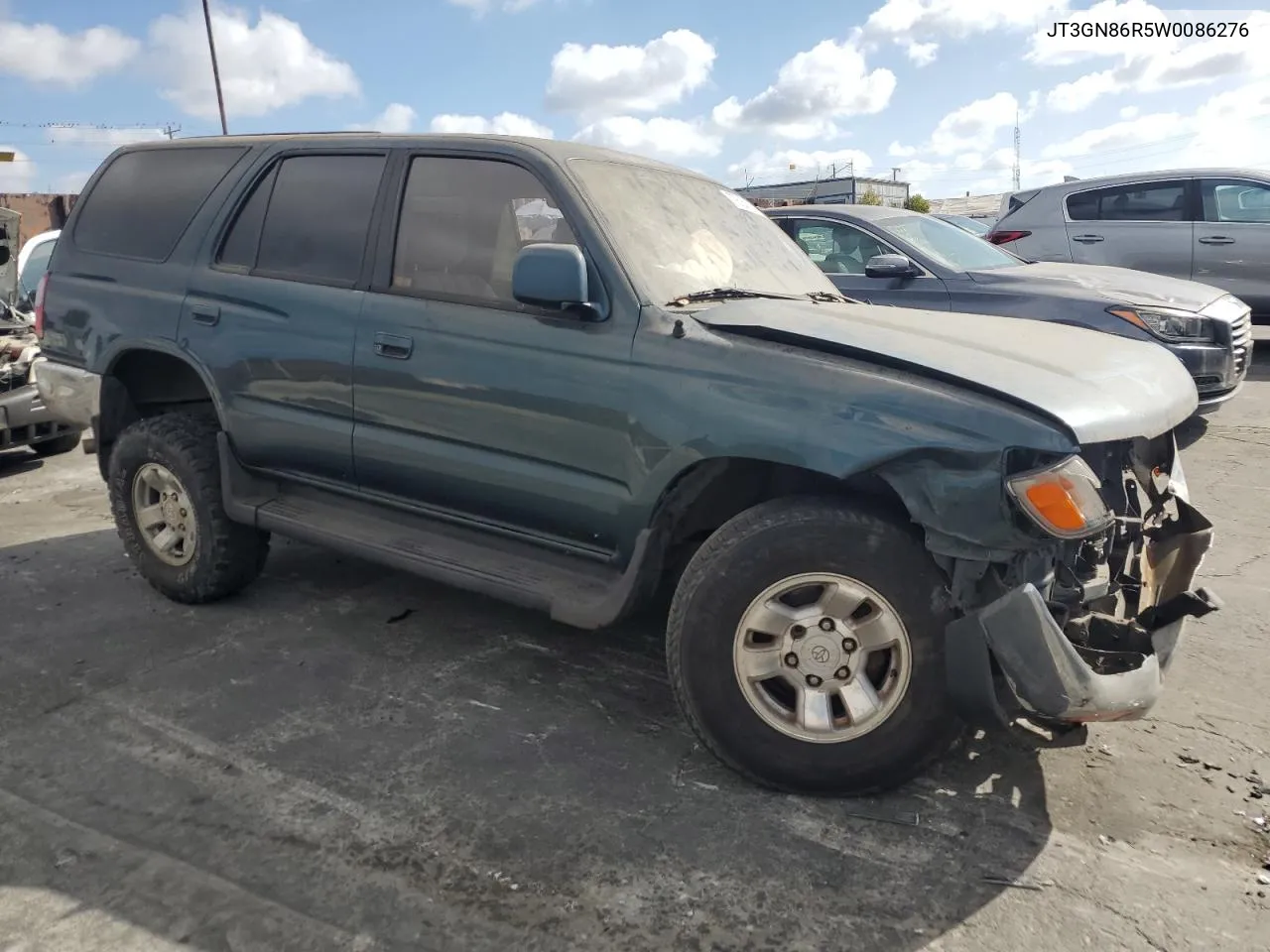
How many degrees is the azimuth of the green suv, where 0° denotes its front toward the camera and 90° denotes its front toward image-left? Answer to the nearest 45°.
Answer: approximately 315°

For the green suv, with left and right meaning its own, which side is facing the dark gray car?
left

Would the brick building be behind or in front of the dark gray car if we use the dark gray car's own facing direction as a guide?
behind

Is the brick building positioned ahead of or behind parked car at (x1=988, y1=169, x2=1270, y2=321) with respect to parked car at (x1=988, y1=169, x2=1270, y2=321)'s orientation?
behind

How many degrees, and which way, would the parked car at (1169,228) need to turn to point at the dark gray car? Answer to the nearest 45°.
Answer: approximately 90° to its right

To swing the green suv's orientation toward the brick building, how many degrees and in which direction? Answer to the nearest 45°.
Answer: approximately 180°

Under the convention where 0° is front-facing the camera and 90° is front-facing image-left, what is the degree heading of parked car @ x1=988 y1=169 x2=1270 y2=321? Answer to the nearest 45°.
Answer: approximately 270°

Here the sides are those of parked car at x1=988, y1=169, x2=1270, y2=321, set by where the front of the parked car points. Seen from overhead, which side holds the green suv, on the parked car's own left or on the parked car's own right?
on the parked car's own right

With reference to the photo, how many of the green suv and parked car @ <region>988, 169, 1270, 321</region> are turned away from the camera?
0

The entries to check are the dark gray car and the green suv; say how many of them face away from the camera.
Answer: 0
